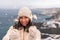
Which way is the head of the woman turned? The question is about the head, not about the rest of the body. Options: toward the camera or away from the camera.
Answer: toward the camera

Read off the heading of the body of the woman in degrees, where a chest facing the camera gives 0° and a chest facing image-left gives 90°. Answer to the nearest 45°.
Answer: approximately 0°
